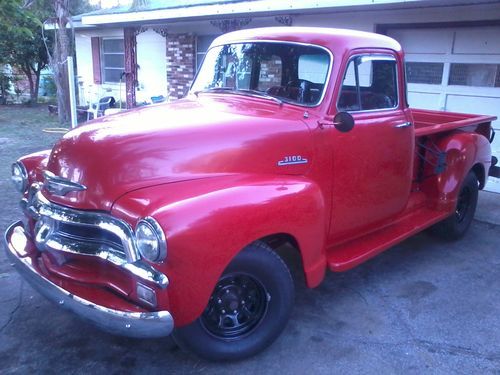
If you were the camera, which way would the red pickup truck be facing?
facing the viewer and to the left of the viewer

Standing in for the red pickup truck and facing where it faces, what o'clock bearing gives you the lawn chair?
The lawn chair is roughly at 4 o'clock from the red pickup truck.

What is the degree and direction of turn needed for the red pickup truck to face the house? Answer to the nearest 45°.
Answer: approximately 180°

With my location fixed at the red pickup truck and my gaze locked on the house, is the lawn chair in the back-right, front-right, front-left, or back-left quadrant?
front-left
